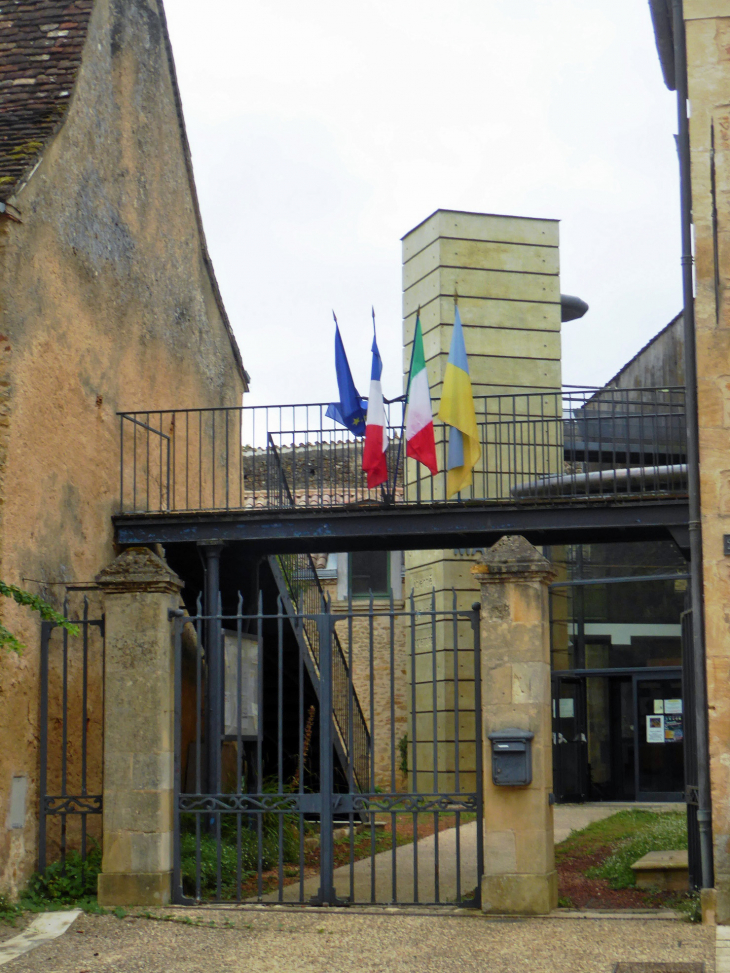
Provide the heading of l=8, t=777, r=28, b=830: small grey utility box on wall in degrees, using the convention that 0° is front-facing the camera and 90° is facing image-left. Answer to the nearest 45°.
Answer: approximately 0°

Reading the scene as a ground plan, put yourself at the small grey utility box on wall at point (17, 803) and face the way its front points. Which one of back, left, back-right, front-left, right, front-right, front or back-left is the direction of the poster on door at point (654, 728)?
back-left

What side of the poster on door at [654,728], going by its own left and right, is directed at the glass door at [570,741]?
right

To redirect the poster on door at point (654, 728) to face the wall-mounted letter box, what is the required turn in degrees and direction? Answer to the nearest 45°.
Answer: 0° — it already faces it
